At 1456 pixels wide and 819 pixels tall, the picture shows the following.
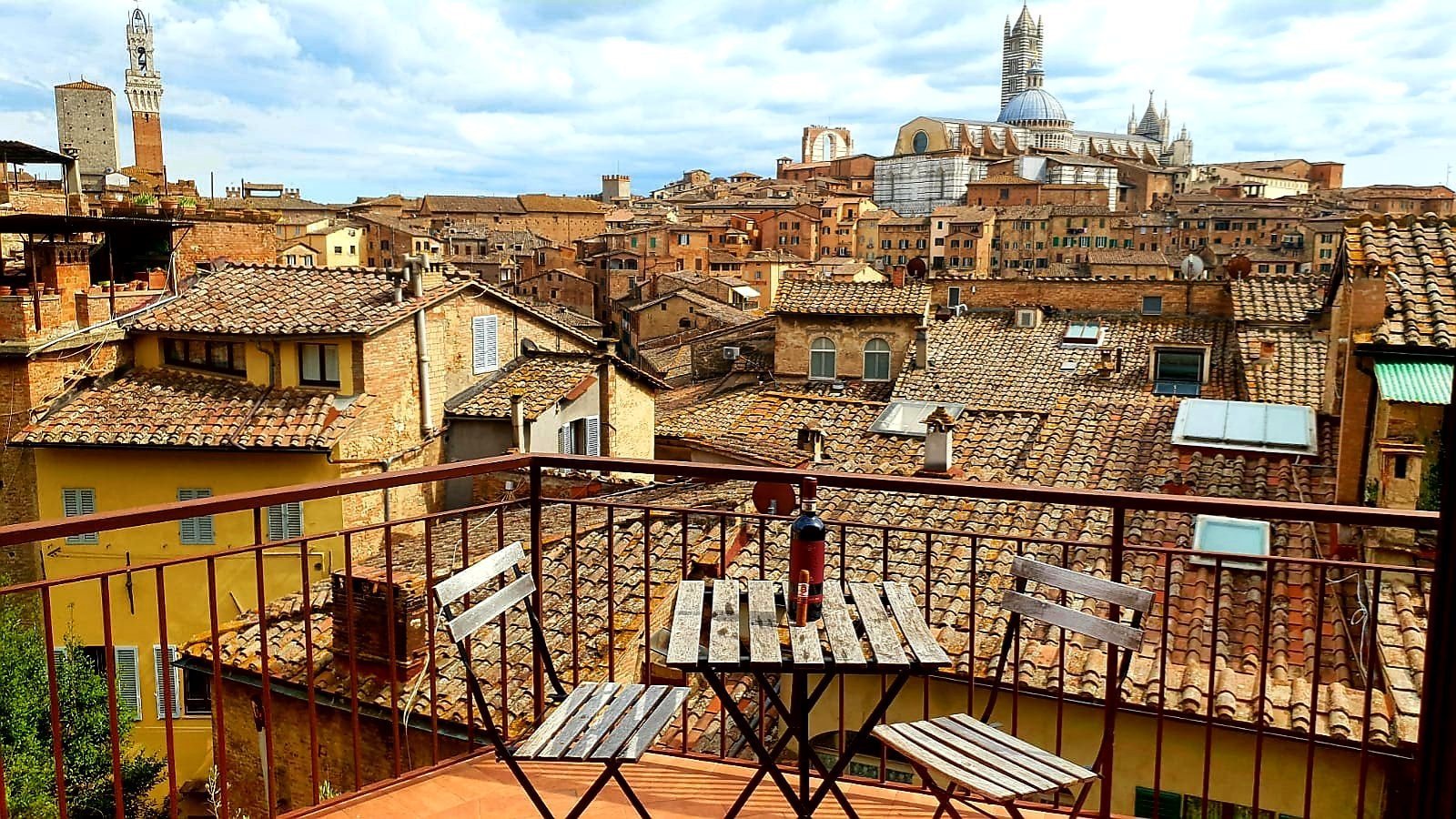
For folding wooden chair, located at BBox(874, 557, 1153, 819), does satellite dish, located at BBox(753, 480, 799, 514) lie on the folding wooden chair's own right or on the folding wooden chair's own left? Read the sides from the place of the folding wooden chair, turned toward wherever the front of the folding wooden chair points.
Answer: on the folding wooden chair's own right

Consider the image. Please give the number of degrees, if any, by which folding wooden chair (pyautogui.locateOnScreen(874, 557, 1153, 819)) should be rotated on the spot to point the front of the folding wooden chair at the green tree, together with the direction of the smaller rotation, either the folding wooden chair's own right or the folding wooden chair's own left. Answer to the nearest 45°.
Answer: approximately 90° to the folding wooden chair's own right

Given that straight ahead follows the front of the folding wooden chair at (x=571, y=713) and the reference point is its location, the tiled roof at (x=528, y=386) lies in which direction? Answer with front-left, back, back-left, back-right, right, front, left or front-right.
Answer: back-left

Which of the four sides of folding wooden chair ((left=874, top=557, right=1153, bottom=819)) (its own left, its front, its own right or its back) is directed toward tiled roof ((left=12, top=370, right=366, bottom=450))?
right

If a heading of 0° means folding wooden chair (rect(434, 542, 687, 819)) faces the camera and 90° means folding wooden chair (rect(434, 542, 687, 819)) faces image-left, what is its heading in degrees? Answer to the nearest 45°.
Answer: approximately 315°

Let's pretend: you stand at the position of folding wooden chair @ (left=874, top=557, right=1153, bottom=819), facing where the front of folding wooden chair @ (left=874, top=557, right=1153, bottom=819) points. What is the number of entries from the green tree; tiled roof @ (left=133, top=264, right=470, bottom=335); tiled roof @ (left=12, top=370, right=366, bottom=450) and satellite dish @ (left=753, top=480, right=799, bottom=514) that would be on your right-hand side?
4

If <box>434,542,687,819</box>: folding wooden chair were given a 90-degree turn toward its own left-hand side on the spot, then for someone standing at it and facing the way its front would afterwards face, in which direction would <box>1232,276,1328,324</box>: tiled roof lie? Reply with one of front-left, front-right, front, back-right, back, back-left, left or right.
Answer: front

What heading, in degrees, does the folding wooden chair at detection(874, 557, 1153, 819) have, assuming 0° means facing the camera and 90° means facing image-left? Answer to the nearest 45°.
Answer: approximately 45°

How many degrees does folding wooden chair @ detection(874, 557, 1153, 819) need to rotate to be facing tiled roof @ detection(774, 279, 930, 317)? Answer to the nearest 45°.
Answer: approximately 135° to its right

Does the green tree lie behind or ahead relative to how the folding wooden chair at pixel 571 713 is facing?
behind

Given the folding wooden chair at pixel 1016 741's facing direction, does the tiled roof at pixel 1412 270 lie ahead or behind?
behind

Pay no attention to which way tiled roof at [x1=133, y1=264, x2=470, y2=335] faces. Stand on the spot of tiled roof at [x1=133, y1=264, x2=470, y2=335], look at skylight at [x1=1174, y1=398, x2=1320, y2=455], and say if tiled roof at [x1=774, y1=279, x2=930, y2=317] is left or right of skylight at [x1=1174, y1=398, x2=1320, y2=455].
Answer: left

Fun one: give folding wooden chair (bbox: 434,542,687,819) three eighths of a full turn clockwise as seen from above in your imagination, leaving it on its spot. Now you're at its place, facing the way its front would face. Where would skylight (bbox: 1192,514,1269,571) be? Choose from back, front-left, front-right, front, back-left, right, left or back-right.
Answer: back-right

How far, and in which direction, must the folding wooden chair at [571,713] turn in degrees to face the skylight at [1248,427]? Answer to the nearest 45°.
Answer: approximately 90° to its left

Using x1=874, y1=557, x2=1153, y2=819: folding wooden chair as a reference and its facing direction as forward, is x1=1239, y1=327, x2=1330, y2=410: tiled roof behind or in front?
behind
